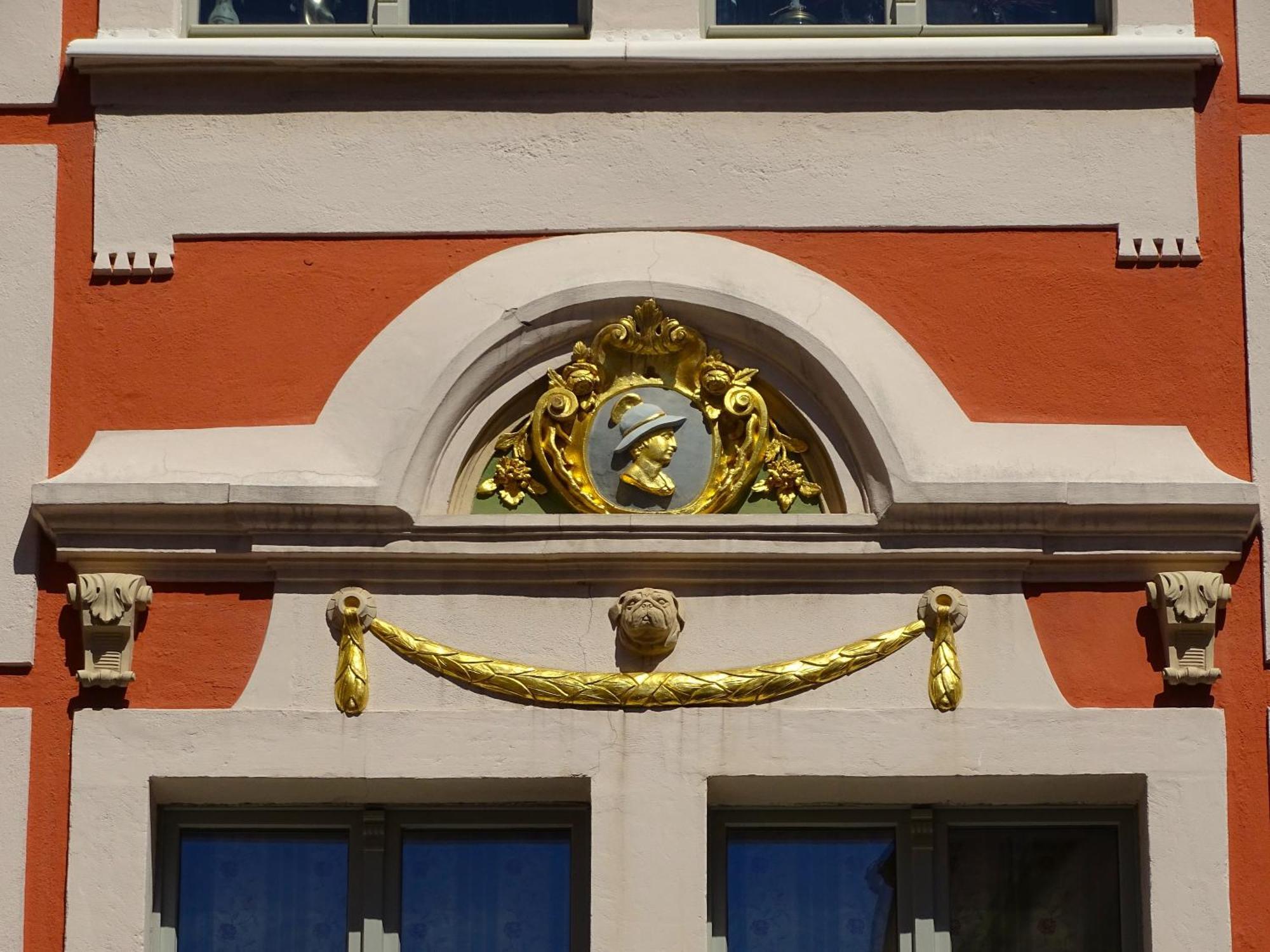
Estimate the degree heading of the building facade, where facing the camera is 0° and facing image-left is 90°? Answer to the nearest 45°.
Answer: approximately 0°
